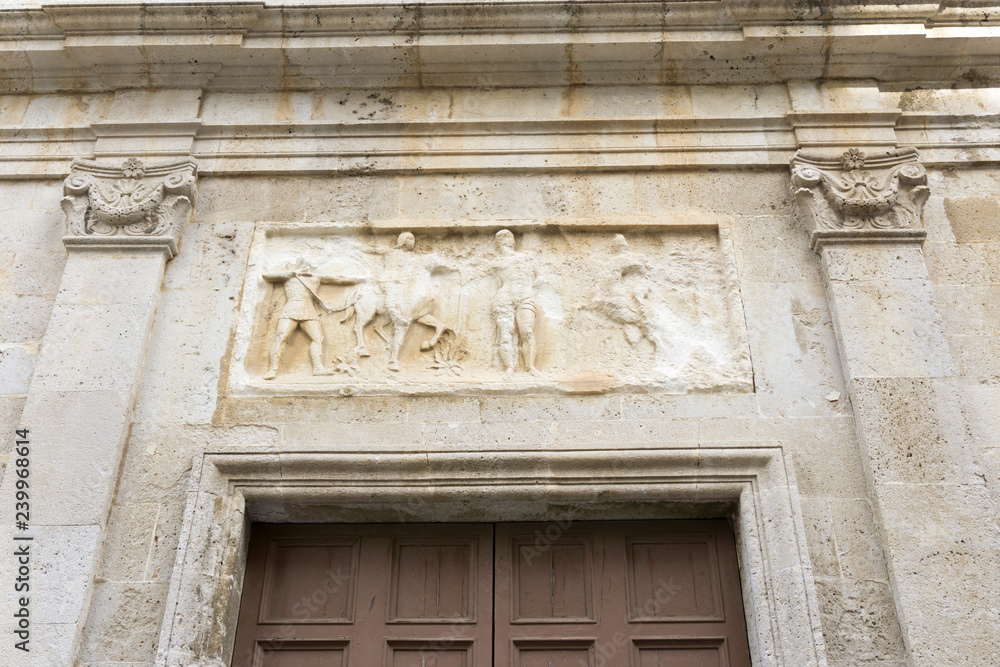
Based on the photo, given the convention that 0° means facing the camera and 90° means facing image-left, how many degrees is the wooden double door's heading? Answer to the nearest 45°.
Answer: approximately 0°
